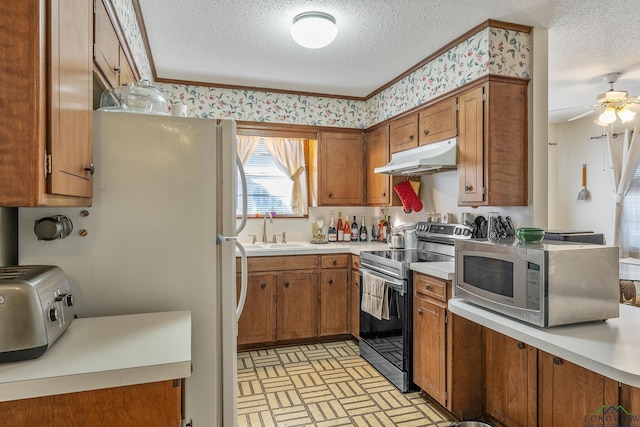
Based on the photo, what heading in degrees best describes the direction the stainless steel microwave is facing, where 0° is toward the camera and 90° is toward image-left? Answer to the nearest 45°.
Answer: approximately 45°

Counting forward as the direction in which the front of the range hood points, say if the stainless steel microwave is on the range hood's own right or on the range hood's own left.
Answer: on the range hood's own left

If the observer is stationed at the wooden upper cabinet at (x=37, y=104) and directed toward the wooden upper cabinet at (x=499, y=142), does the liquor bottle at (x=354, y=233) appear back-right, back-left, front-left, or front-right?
front-left

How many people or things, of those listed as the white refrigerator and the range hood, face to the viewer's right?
1

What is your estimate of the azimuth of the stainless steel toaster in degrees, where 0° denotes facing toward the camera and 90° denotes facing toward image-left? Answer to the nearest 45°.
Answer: approximately 315°

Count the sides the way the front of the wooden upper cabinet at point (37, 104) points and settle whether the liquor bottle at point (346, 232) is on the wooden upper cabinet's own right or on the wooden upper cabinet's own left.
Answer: on the wooden upper cabinet's own left

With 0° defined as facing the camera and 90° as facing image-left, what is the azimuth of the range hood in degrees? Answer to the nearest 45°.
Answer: approximately 45°

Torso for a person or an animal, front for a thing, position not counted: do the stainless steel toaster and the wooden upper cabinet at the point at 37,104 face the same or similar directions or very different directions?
same or similar directions

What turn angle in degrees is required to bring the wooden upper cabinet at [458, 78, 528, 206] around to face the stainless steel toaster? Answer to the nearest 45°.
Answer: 0° — it already faces it

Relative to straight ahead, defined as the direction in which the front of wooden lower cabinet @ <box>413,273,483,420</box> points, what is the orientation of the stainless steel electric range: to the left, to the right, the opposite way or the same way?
the same way

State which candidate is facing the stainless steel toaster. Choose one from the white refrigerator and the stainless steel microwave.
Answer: the stainless steel microwave

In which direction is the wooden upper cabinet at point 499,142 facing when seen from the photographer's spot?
facing the viewer and to the left of the viewer

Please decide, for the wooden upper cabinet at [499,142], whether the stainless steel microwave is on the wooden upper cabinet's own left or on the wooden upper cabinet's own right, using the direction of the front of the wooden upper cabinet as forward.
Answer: on the wooden upper cabinet's own left

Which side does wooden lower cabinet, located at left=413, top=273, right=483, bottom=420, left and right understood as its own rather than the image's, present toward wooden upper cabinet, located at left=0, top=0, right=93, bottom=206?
front

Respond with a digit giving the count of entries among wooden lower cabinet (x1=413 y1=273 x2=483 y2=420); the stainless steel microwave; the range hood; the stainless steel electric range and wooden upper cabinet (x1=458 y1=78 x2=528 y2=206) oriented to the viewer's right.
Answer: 0

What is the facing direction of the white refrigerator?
to the viewer's right
